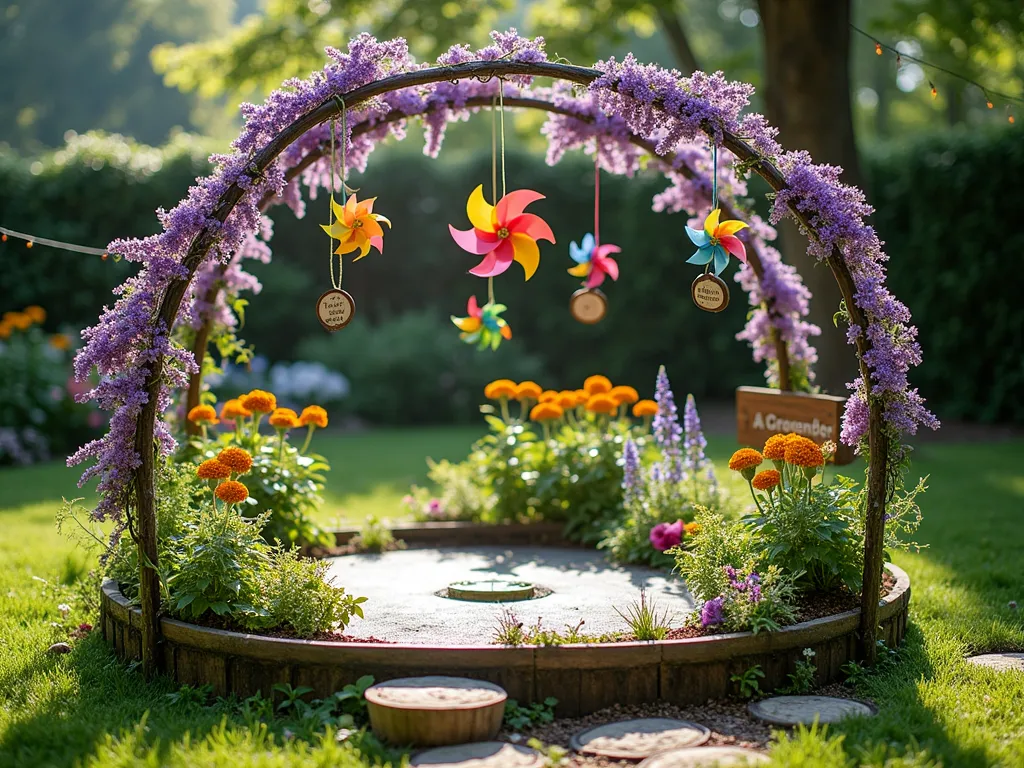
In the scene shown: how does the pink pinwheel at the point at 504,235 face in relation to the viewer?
toward the camera

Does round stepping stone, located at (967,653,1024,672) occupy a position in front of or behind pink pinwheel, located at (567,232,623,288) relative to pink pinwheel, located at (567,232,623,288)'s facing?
in front

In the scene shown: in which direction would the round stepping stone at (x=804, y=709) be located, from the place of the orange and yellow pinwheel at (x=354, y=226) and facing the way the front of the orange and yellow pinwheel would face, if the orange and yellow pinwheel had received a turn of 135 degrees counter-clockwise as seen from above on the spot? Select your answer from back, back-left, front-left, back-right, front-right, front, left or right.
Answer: right

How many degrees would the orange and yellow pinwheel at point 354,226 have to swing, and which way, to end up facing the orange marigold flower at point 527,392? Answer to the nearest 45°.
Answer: approximately 135° to its left

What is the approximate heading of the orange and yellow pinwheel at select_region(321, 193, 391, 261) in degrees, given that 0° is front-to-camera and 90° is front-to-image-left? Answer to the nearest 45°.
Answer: approximately 0°

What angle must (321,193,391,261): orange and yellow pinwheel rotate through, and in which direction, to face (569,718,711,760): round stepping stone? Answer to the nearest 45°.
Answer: approximately 45° to its left

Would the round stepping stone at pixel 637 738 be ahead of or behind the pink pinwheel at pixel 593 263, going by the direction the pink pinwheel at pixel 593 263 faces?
ahead

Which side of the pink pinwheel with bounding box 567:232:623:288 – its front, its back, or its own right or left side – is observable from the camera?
front

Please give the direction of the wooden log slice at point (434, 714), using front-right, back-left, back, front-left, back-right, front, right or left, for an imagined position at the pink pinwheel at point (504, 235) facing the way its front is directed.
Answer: front

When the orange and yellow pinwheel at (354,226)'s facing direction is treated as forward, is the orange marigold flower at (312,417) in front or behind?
behind

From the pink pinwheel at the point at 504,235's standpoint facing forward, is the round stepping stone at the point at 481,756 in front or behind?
in front

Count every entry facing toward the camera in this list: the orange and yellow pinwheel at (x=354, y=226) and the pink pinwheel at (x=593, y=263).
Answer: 2

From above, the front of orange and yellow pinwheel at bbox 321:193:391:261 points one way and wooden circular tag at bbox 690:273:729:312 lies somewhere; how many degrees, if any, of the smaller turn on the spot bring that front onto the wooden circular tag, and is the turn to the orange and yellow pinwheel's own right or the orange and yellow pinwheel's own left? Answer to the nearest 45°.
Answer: approximately 90° to the orange and yellow pinwheel's own left

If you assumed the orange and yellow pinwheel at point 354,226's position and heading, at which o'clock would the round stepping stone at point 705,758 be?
The round stepping stone is roughly at 11 o'clock from the orange and yellow pinwheel.
